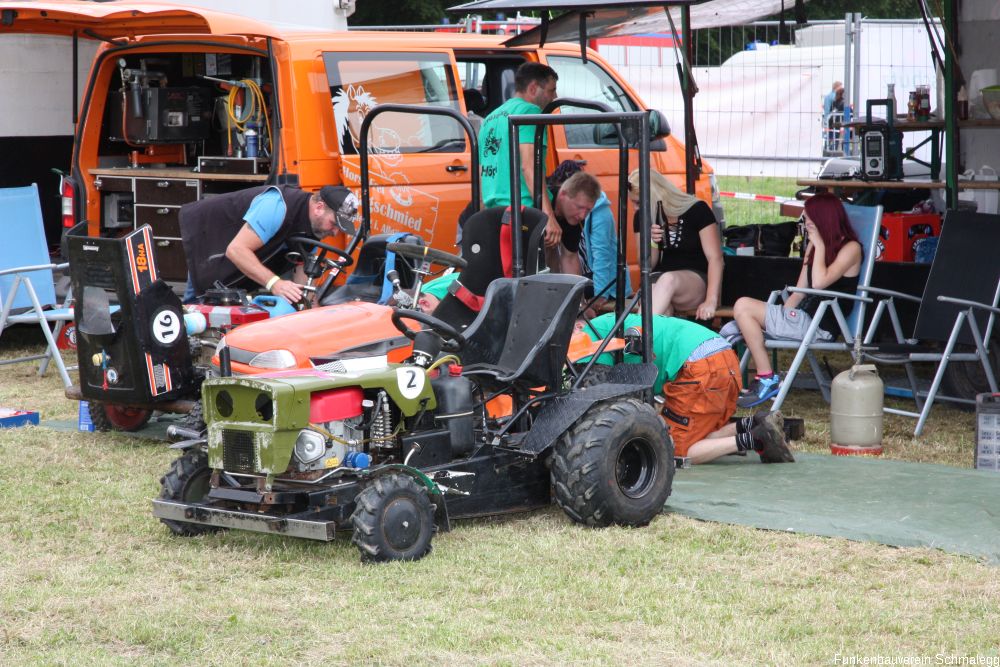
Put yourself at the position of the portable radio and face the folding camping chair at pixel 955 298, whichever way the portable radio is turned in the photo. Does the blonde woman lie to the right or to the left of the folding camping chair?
right

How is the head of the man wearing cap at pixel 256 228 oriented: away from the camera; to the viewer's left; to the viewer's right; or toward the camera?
to the viewer's right

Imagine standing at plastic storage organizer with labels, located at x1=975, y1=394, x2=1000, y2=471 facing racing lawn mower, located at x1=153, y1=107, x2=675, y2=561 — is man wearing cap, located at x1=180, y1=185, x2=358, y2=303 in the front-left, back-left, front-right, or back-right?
front-right

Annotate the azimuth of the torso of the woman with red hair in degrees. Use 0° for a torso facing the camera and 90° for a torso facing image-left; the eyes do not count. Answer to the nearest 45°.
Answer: approximately 90°

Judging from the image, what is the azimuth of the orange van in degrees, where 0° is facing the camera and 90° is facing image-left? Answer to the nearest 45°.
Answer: approximately 225°

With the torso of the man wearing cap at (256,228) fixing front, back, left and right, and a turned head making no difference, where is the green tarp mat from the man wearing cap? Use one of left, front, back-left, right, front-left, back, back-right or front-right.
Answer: front-right

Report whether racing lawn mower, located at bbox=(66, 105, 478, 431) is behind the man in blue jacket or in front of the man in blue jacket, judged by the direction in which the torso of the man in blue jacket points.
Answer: in front

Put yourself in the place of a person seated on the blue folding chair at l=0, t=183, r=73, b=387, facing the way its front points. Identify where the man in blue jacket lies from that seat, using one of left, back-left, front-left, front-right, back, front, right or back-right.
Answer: front

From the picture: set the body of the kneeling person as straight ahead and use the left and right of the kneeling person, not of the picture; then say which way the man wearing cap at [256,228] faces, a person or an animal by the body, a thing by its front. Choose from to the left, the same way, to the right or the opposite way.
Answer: the opposite way

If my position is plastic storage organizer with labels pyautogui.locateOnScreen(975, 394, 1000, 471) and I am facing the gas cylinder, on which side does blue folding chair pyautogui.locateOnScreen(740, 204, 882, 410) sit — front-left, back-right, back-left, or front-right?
front-right

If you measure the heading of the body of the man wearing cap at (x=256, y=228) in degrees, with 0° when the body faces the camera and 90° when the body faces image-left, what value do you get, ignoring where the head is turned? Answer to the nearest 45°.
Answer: approximately 270°
